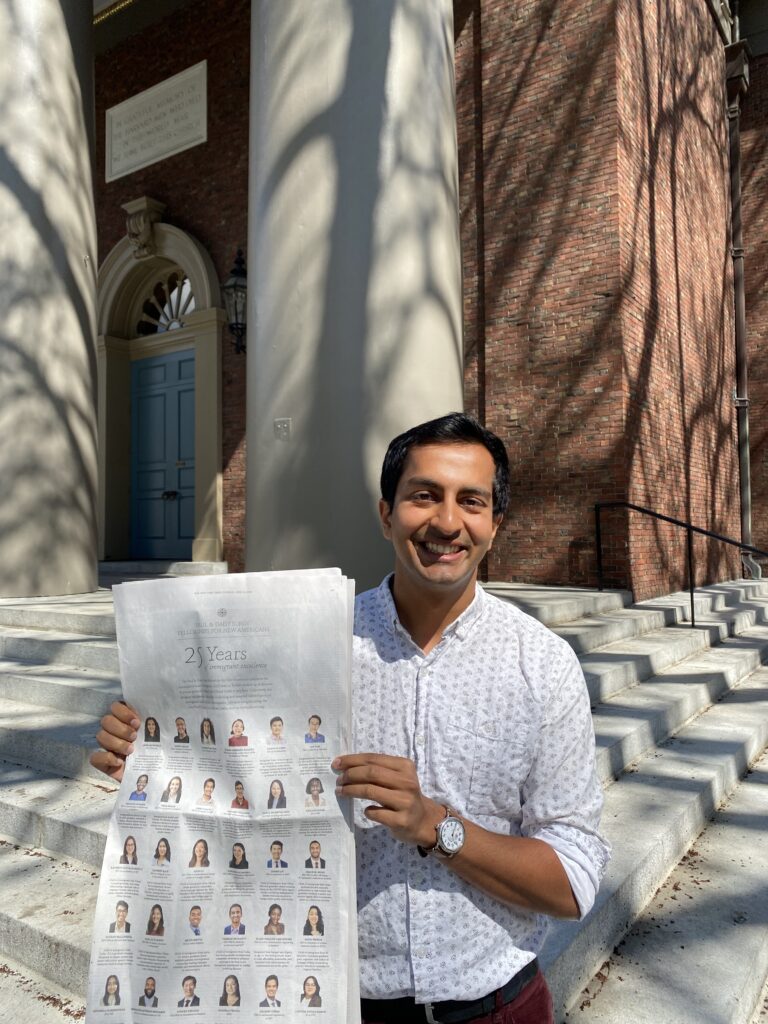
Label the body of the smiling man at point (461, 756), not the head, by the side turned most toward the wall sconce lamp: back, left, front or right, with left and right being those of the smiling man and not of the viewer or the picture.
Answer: back

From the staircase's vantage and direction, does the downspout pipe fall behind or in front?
behind

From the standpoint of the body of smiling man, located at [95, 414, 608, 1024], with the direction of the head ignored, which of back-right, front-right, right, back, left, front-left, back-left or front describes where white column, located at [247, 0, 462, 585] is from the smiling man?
back

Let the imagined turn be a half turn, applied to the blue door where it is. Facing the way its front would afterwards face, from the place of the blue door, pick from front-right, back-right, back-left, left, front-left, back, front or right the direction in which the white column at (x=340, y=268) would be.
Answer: back-right

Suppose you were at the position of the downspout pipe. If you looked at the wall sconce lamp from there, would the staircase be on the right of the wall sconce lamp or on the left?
left

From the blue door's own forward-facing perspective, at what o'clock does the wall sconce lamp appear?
The wall sconce lamp is roughly at 10 o'clock from the blue door.

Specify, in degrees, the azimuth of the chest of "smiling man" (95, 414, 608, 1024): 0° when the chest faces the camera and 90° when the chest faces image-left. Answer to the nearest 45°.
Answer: approximately 0°

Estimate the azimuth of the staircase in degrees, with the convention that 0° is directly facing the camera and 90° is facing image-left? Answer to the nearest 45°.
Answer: approximately 0°

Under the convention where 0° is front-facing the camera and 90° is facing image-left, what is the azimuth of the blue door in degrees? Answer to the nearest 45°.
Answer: approximately 45°
